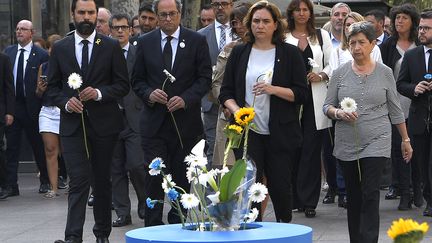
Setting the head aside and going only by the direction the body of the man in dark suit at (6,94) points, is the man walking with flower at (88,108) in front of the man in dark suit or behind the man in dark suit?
in front

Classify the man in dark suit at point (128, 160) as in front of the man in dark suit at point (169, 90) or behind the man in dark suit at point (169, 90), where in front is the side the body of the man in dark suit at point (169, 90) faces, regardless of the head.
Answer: behind

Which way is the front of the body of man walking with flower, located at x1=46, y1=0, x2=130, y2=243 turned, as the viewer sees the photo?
toward the camera

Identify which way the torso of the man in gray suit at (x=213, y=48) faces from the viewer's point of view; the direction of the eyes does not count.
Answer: toward the camera

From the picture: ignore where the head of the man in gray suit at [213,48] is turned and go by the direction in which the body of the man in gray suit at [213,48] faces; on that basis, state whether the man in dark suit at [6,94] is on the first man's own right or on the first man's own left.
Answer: on the first man's own right

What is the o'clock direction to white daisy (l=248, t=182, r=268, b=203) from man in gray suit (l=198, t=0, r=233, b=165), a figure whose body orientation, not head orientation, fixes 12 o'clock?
The white daisy is roughly at 12 o'clock from the man in gray suit.

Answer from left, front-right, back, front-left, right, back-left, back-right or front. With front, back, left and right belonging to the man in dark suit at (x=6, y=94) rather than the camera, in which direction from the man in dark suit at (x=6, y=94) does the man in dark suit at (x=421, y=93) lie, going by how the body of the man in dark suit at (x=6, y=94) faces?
front-left

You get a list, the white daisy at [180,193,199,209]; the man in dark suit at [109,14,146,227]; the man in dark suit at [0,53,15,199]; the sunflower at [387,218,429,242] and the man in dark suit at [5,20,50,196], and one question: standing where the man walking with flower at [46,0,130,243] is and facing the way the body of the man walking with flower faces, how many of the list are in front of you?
2

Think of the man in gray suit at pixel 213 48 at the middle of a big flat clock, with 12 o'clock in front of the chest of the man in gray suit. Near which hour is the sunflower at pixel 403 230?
The sunflower is roughly at 12 o'clock from the man in gray suit.

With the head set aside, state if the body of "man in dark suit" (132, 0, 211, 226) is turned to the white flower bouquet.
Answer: yes

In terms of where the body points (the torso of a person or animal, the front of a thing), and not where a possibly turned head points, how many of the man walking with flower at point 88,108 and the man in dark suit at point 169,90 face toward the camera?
2

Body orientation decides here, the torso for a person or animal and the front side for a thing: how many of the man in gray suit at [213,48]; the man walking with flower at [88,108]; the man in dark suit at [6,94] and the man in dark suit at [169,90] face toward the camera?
4

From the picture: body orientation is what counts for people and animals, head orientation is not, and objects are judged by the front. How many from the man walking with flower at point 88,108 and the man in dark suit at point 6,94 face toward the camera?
2

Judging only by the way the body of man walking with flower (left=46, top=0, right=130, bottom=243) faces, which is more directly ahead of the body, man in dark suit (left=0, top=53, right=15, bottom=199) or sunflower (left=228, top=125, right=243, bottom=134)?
the sunflower
